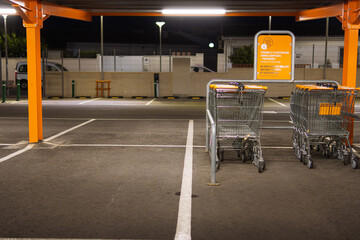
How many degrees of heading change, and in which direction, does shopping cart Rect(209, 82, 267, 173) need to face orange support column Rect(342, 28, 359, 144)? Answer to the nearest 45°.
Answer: approximately 45° to its right

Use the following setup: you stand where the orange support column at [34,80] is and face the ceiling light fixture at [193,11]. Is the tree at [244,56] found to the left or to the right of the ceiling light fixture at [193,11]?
left

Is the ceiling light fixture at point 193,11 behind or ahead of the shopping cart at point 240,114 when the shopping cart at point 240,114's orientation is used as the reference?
ahead

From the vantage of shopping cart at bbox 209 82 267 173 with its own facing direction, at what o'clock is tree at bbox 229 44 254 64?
The tree is roughly at 12 o'clock from the shopping cart.

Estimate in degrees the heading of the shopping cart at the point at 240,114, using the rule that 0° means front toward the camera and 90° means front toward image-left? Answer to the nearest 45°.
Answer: approximately 180°

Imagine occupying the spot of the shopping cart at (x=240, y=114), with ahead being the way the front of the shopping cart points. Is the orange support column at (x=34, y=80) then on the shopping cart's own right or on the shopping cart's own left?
on the shopping cart's own left

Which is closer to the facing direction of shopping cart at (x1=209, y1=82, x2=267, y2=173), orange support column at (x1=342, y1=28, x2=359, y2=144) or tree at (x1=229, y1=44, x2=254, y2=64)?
the tree

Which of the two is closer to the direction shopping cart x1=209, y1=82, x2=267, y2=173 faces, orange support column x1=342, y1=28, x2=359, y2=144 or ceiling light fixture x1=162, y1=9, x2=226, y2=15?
the ceiling light fixture
